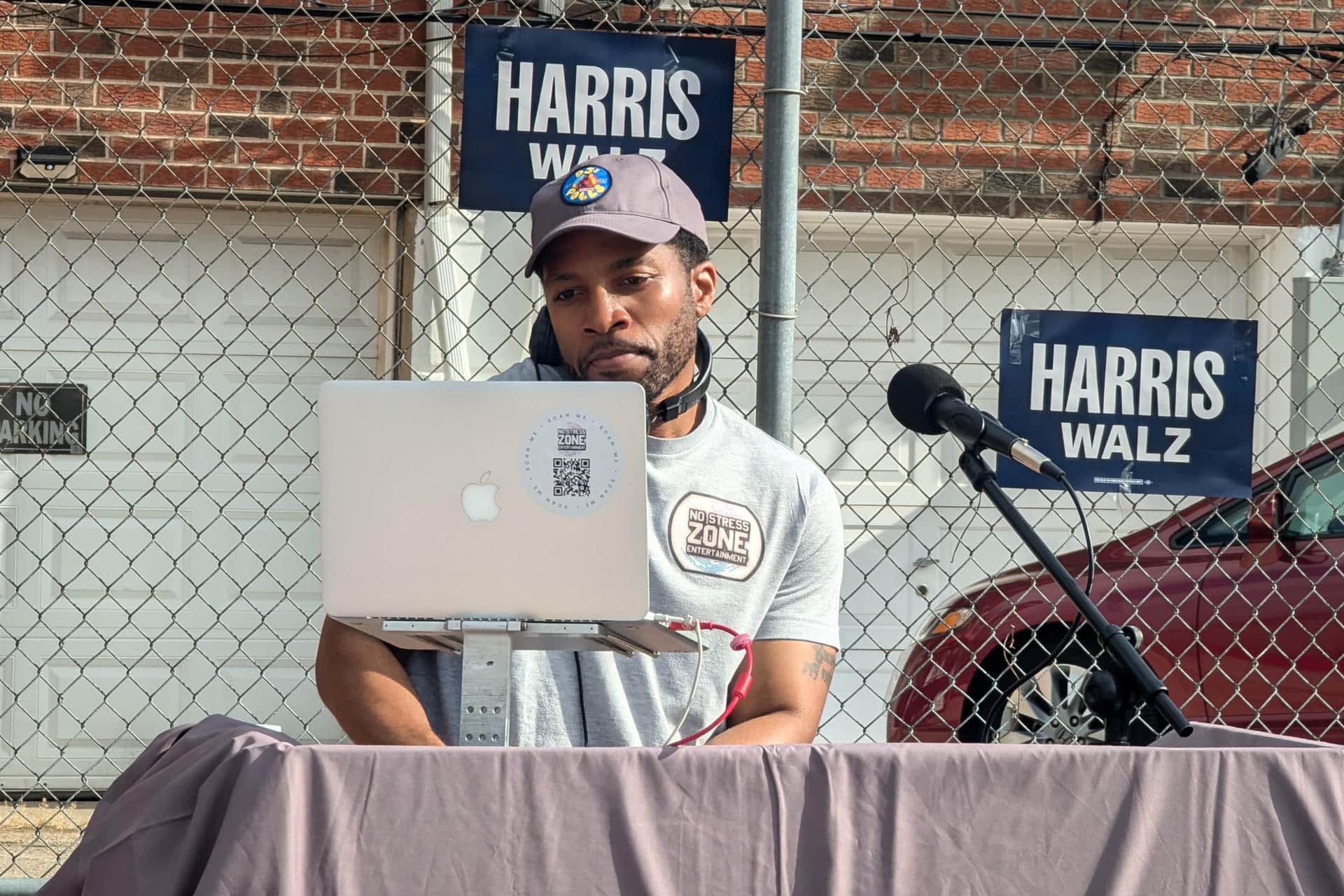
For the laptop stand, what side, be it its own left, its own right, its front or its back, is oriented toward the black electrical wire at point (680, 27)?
front

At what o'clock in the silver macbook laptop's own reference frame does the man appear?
The man is roughly at 1 o'clock from the silver macbook laptop.

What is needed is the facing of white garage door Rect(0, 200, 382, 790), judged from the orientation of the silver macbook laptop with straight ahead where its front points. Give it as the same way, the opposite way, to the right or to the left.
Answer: the opposite way

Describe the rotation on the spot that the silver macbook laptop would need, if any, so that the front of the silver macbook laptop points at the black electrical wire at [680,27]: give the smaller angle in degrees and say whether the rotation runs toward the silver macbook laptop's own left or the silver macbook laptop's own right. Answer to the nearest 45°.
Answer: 0° — it already faces it

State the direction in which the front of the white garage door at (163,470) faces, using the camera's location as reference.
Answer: facing the viewer

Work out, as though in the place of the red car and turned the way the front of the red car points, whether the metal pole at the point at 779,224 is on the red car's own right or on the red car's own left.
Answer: on the red car's own left

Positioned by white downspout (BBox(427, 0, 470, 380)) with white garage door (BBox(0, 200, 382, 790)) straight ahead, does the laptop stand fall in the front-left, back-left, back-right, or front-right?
back-left

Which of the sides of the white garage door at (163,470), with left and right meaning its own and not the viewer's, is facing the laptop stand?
front

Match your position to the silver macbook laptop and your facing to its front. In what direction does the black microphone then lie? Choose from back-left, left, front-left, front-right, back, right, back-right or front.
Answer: front-right

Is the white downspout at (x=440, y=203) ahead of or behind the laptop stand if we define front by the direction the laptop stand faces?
ahead

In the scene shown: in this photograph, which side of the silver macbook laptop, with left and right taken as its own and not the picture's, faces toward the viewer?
back

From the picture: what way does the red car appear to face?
to the viewer's left

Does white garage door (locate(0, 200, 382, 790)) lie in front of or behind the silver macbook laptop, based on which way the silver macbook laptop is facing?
in front

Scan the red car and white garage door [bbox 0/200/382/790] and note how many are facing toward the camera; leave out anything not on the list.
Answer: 1

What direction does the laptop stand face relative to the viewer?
away from the camera

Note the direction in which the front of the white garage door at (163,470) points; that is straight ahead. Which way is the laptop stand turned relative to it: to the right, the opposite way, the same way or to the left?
the opposite way

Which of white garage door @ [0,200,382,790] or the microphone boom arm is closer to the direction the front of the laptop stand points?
the white garage door
